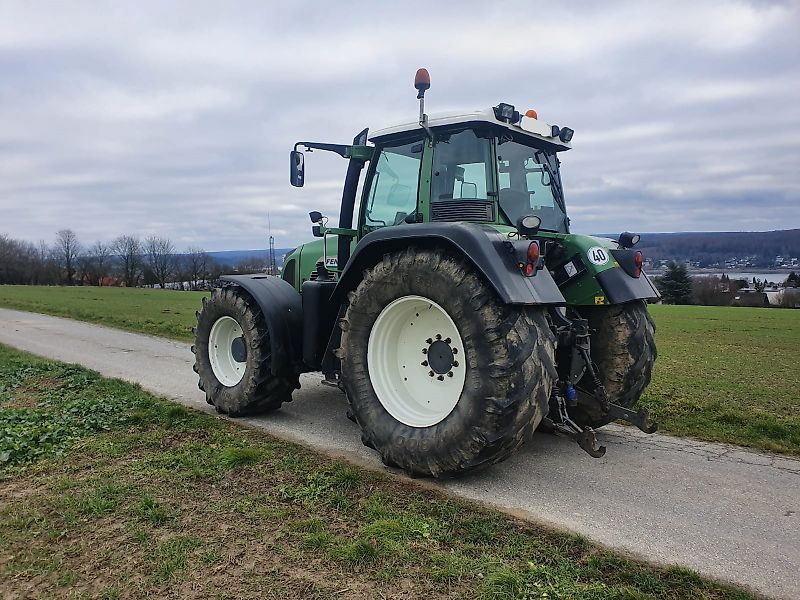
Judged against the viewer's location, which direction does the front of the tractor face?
facing away from the viewer and to the left of the viewer
